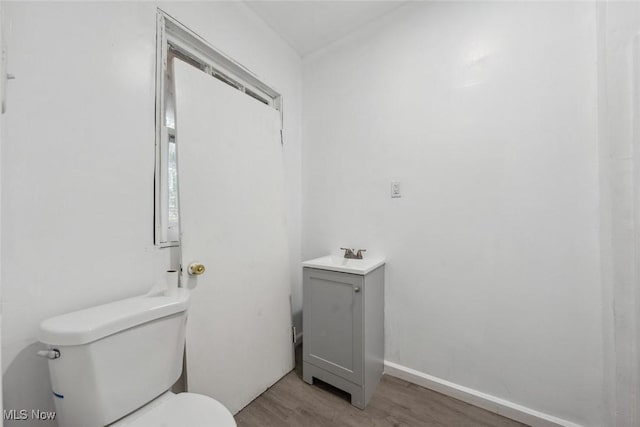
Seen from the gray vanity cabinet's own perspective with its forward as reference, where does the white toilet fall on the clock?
The white toilet is roughly at 12 o'clock from the gray vanity cabinet.

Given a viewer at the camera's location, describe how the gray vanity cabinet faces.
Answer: facing the viewer and to the left of the viewer

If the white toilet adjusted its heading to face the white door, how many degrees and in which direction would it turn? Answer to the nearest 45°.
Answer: approximately 90° to its left

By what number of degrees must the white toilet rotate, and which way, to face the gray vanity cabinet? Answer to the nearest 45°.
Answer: approximately 45° to its left

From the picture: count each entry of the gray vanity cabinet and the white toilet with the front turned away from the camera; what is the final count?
0

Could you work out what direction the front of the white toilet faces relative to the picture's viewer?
facing the viewer and to the right of the viewer
